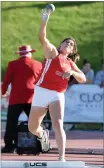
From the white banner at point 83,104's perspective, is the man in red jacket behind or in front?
in front

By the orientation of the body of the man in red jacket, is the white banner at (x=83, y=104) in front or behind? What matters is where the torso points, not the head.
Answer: in front

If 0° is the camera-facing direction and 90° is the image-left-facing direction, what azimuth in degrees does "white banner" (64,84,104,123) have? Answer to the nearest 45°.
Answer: approximately 0°
